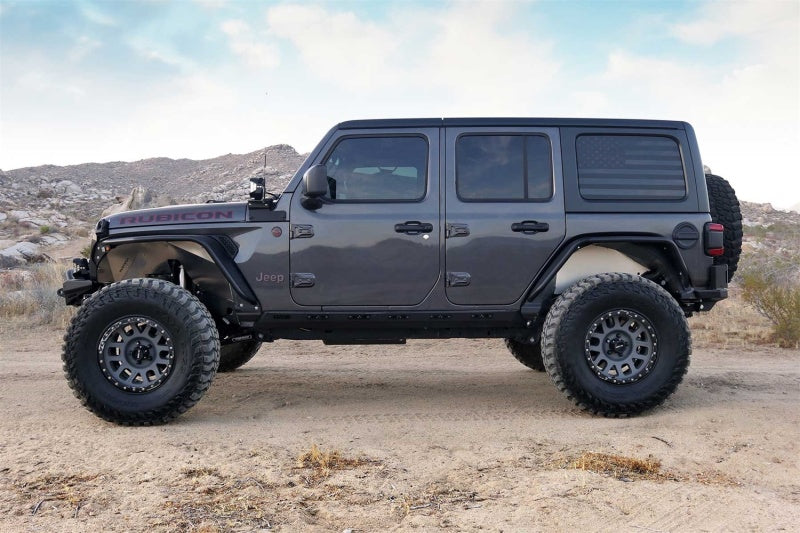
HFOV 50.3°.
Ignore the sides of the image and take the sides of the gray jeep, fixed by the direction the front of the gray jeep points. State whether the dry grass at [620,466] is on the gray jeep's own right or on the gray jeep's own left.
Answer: on the gray jeep's own left

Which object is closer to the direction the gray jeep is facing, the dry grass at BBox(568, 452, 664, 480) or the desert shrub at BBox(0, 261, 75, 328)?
the desert shrub

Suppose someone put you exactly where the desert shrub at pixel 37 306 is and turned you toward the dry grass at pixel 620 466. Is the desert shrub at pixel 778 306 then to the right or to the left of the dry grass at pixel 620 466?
left

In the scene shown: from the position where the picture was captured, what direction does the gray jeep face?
facing to the left of the viewer

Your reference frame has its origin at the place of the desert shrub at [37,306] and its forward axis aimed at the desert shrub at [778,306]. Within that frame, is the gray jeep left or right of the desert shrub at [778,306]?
right

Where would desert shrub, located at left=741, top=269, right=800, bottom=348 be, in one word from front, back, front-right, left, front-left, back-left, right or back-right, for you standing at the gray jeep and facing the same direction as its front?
back-right

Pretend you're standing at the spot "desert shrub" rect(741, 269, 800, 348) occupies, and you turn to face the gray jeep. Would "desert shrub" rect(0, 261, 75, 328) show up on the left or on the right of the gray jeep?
right

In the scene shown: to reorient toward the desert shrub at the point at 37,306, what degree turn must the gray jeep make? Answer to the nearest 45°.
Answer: approximately 45° to its right
